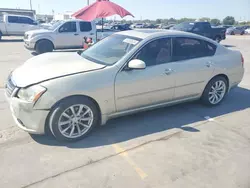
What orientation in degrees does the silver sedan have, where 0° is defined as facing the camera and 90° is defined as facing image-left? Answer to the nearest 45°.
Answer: approximately 45°

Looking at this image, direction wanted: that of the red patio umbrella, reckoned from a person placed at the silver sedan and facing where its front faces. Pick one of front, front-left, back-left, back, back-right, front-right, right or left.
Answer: back-right
